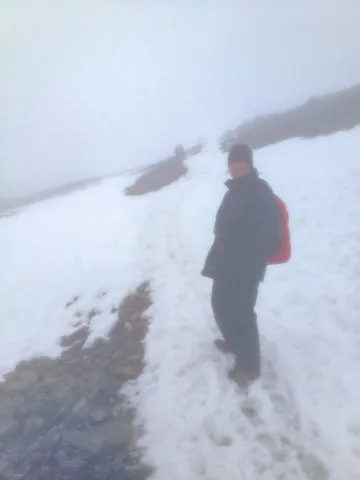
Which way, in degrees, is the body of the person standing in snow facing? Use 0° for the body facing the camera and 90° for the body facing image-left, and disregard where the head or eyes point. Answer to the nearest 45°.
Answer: approximately 45°
